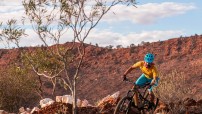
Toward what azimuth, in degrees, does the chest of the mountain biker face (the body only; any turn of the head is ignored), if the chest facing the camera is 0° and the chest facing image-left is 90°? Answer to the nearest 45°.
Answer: approximately 45°

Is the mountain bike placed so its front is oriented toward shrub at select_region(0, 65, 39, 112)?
no

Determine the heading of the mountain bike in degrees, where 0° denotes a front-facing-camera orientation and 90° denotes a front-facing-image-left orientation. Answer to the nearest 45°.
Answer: approximately 45°

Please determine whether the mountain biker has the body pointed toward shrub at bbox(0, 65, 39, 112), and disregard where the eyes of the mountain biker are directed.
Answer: no
